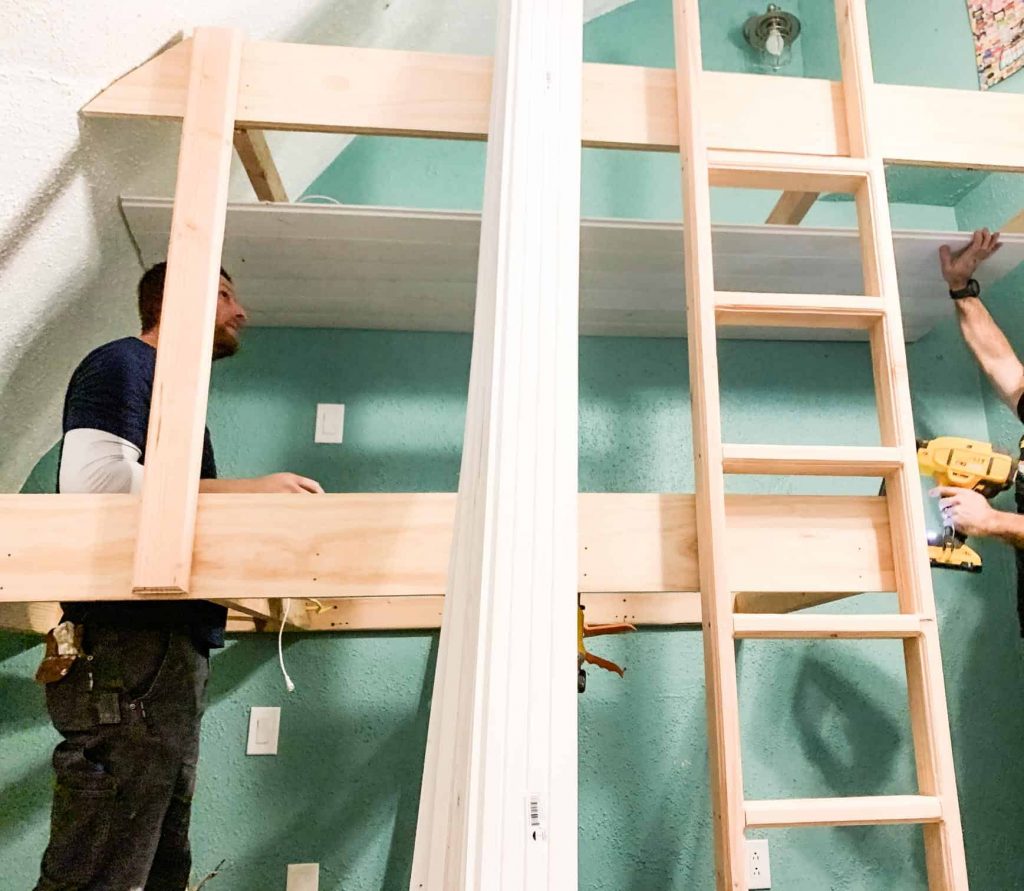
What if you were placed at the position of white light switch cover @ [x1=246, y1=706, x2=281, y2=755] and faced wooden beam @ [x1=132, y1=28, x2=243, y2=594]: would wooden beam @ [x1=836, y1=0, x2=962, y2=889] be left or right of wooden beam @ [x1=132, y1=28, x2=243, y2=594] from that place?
left

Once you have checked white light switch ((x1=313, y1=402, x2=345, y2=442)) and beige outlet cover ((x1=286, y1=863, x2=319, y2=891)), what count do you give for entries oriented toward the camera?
2

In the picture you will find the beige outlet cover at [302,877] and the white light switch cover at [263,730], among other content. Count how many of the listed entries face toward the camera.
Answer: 2

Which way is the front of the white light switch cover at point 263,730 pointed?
toward the camera

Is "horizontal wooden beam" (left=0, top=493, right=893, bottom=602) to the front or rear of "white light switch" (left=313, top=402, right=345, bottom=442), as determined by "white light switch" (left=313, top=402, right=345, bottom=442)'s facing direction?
to the front

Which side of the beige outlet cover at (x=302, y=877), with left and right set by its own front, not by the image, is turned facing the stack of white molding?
front

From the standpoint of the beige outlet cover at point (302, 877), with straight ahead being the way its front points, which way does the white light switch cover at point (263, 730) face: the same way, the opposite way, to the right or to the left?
the same way

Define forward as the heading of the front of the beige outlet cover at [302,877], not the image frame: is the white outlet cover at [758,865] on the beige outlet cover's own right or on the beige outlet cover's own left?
on the beige outlet cover's own left

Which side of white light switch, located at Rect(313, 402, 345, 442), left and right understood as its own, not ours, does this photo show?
front

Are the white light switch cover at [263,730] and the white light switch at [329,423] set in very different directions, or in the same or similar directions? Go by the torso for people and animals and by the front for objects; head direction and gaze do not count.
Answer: same or similar directions

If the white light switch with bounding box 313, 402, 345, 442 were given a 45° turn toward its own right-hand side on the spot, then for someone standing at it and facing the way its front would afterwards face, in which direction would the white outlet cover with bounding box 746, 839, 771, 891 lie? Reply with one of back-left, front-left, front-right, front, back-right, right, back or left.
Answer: back-left

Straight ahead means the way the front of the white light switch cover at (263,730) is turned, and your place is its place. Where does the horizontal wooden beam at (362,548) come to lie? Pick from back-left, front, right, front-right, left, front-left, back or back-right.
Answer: front

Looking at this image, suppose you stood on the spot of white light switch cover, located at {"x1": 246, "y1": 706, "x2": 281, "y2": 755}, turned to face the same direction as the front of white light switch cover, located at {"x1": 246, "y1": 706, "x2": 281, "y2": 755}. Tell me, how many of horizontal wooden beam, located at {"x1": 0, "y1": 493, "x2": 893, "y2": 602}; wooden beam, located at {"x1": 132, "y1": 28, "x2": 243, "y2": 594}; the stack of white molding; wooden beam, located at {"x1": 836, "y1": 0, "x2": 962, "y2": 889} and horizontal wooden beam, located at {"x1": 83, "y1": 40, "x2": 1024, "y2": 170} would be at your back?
0

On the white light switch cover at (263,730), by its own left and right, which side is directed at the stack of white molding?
front

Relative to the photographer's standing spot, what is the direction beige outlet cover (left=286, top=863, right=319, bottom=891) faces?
facing the viewer

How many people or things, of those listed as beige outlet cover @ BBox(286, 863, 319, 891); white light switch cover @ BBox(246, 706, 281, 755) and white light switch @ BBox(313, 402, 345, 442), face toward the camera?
3

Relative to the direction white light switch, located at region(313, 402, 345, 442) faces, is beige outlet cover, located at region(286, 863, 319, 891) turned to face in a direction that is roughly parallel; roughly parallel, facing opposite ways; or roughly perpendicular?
roughly parallel
